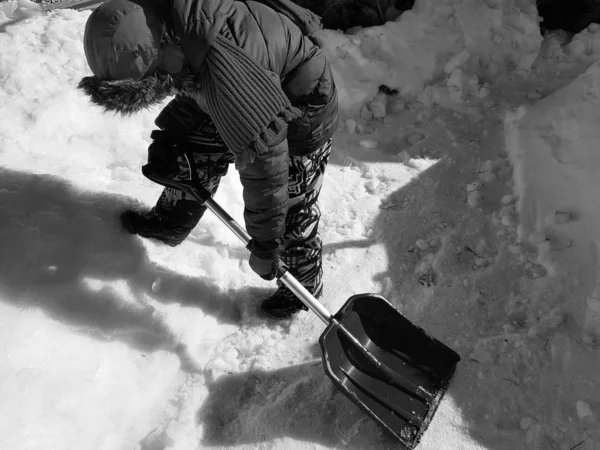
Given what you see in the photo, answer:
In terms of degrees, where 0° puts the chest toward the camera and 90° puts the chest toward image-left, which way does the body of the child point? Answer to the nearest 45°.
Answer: approximately 45°

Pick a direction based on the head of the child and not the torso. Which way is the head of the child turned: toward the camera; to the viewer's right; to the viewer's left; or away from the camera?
to the viewer's left
